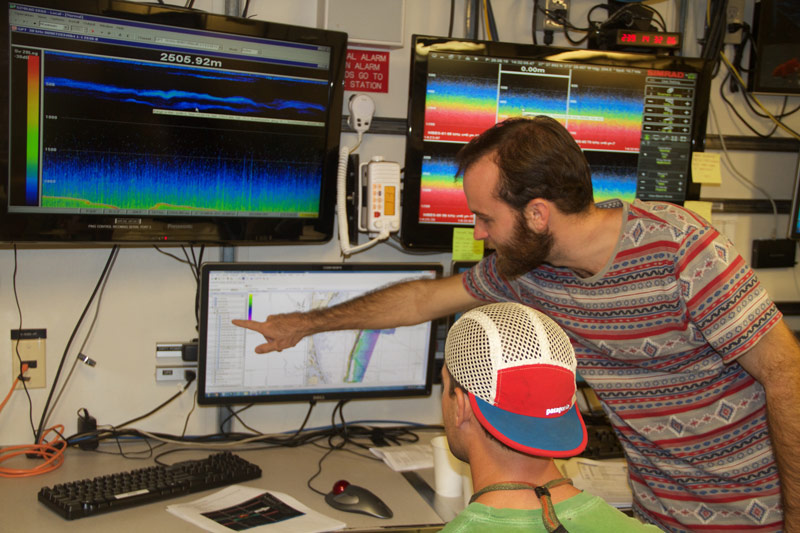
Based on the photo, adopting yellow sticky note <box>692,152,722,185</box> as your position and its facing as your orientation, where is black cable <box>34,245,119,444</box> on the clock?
The black cable is roughly at 2 o'clock from the yellow sticky note.

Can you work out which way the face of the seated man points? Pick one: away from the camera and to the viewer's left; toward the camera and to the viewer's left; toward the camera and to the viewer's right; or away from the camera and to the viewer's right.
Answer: away from the camera and to the viewer's left

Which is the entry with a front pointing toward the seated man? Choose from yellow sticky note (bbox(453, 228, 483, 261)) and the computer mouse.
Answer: the yellow sticky note

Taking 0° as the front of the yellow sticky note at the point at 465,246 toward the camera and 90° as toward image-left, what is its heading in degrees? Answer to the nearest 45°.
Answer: approximately 0°

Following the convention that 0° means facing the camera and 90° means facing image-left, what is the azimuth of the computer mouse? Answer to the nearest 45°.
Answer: approximately 135°

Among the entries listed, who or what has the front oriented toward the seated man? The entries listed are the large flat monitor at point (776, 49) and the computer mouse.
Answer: the large flat monitor
